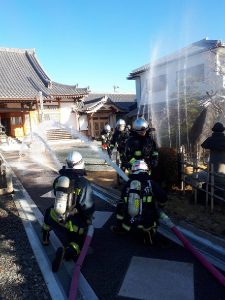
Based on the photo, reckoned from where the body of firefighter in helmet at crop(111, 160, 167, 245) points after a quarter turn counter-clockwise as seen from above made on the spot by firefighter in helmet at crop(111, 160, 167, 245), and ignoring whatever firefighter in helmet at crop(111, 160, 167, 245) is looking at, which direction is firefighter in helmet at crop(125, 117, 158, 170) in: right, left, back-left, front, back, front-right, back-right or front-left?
right

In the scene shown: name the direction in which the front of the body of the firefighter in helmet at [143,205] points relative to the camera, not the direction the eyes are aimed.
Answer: away from the camera

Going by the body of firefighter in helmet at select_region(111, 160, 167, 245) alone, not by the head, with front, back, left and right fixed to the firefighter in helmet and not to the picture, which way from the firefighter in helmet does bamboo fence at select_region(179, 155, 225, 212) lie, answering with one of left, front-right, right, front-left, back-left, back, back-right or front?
front-right

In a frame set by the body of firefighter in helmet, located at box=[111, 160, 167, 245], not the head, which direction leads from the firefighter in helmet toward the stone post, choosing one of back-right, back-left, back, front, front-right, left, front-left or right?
front-left
